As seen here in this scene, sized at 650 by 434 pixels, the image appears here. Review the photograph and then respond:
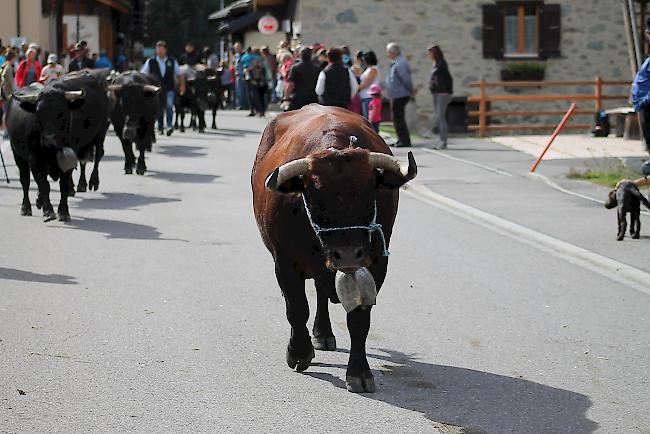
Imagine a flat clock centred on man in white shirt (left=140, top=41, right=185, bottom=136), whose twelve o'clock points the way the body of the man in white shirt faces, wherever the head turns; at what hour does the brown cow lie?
The brown cow is roughly at 12 o'clock from the man in white shirt.

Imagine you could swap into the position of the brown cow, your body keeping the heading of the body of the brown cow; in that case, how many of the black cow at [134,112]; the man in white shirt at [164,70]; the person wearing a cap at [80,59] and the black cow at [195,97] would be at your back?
4

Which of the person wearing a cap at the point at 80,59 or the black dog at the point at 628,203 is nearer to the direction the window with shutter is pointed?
the black dog

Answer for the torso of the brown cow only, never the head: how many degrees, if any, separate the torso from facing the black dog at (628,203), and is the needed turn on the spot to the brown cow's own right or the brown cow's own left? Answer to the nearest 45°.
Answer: approximately 135° to the brown cow's own left

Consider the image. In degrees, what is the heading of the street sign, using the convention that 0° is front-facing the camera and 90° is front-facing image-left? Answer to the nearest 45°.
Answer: approximately 0°
